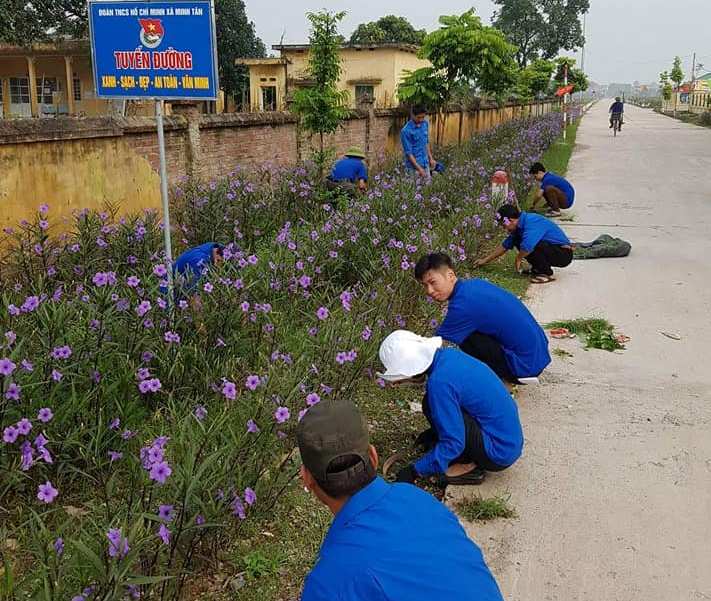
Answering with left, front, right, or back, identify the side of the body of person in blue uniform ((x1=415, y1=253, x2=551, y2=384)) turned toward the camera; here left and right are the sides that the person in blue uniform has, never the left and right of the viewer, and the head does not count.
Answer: left

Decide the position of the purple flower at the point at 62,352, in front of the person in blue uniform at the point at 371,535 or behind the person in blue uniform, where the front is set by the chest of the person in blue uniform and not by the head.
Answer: in front

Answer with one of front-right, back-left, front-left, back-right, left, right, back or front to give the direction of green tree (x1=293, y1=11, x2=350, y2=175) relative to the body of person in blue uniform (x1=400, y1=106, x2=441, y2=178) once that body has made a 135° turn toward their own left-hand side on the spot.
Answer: left

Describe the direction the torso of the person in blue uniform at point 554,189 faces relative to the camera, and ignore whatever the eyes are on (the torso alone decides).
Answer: to the viewer's left

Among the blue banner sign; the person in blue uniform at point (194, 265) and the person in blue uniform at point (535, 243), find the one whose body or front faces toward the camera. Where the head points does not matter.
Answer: the blue banner sign

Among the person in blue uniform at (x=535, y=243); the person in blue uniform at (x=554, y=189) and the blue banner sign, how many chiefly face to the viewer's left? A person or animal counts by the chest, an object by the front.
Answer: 2

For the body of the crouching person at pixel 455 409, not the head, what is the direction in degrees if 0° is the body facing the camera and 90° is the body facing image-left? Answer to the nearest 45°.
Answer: approximately 90°

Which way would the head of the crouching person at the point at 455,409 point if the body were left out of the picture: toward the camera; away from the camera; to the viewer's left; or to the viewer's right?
to the viewer's left

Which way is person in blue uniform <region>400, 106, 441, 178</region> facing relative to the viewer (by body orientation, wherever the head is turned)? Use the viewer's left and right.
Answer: facing the viewer and to the right of the viewer

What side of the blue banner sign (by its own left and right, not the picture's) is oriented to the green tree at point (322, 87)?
back

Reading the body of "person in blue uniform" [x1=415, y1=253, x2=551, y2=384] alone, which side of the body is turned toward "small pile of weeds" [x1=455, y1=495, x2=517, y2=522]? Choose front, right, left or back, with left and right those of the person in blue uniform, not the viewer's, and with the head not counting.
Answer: left

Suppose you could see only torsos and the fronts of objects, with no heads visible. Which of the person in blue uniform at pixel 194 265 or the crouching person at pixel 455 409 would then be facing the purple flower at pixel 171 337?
the crouching person

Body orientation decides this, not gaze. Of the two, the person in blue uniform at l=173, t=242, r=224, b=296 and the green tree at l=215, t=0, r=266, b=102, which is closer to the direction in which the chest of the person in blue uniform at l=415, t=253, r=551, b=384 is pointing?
the person in blue uniform

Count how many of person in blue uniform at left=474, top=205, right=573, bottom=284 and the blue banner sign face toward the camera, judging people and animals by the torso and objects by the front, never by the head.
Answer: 1

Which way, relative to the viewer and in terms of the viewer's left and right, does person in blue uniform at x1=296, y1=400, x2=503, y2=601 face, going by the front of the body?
facing away from the viewer and to the left of the viewer

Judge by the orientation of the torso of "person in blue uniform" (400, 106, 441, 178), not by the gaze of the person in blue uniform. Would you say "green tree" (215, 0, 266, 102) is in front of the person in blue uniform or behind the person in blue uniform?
behind

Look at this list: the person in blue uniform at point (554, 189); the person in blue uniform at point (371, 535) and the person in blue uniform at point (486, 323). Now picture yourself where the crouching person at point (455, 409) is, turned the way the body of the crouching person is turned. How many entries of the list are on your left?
1

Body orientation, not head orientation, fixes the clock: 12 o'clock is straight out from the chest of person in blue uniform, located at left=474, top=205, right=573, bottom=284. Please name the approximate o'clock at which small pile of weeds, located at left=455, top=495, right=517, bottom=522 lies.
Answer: The small pile of weeds is roughly at 9 o'clock from the person in blue uniform.

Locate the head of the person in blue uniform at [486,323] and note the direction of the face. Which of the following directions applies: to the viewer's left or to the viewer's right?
to the viewer's left
